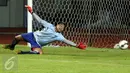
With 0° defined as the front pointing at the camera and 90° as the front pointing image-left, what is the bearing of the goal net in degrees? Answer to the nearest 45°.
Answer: approximately 0°
